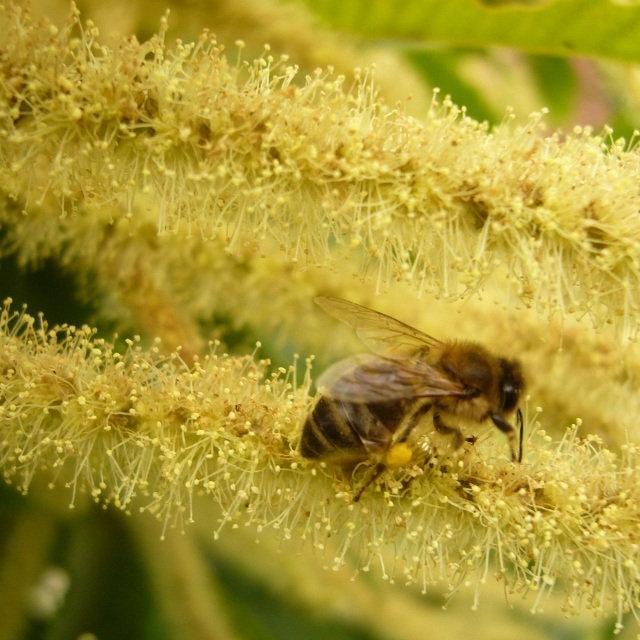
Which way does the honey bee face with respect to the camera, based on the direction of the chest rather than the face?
to the viewer's right
